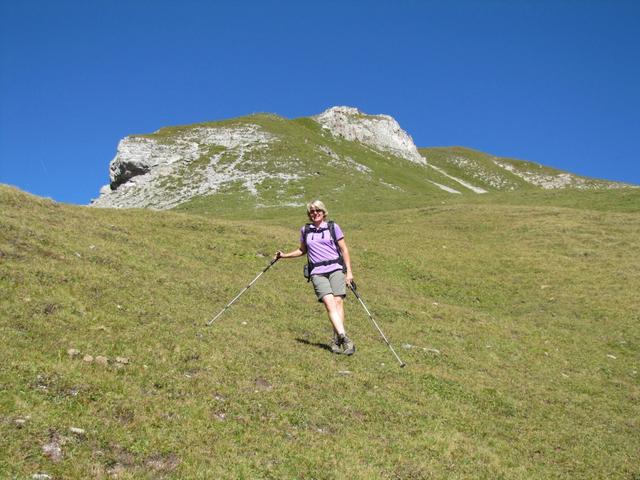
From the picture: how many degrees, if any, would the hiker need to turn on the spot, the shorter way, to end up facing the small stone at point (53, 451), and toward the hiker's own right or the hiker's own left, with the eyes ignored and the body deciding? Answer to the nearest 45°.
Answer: approximately 45° to the hiker's own right

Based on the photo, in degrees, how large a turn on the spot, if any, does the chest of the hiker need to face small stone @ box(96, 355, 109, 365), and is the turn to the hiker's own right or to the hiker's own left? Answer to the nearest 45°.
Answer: approximately 45° to the hiker's own right

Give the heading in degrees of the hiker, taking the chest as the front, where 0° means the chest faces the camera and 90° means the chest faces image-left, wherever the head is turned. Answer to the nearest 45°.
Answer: approximately 0°

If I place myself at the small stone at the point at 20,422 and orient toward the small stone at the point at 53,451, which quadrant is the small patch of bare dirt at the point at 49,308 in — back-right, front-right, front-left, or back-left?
back-left

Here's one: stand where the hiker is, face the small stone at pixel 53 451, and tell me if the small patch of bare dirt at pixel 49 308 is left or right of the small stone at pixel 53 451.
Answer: right

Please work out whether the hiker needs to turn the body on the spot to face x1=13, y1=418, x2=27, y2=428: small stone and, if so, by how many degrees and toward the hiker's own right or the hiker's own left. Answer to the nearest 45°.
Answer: approximately 45° to the hiker's own right

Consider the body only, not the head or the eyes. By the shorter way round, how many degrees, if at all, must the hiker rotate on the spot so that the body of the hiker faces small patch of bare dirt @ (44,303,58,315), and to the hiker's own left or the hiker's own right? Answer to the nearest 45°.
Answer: approximately 90° to the hiker's own right
